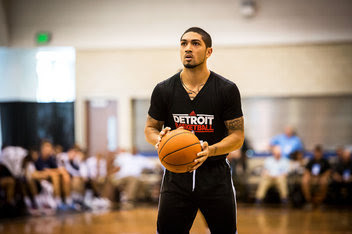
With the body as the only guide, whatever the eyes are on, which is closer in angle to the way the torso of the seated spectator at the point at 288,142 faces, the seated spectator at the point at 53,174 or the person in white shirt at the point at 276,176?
the person in white shirt

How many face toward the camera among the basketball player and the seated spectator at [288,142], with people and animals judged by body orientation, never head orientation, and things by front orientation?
2

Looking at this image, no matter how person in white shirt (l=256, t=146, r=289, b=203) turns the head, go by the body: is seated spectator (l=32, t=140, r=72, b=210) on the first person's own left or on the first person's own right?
on the first person's own right

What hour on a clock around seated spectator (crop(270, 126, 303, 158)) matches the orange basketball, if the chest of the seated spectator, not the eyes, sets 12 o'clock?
The orange basketball is roughly at 12 o'clock from the seated spectator.

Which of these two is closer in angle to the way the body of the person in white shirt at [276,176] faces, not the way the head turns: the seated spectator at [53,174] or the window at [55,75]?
the seated spectator

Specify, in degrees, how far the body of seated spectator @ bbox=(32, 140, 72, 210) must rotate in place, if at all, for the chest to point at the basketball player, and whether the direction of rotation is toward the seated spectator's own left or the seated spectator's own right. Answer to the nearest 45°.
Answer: approximately 45° to the seated spectator's own right

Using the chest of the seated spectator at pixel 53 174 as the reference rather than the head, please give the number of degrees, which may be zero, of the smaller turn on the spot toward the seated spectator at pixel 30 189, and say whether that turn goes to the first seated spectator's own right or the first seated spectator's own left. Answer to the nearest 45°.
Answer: approximately 90° to the first seated spectator's own right
